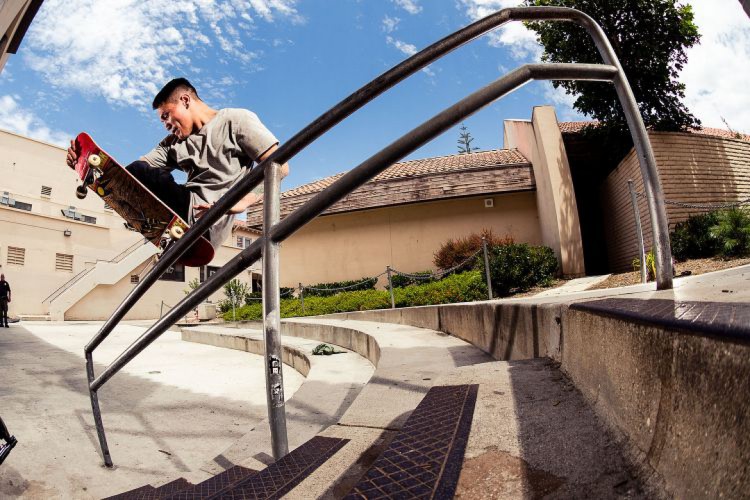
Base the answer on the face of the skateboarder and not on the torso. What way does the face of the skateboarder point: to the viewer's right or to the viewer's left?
to the viewer's left

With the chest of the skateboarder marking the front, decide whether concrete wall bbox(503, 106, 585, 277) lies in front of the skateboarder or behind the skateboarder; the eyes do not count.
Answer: behind

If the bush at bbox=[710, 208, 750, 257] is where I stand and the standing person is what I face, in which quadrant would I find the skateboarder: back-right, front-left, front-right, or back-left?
front-left

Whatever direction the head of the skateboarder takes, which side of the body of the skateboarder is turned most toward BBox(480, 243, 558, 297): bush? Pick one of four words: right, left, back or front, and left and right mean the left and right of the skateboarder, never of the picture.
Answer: back

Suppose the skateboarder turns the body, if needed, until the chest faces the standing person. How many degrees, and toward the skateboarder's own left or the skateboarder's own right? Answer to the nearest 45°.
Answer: approximately 135° to the skateboarder's own right

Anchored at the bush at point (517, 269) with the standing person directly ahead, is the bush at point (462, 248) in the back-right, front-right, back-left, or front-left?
front-right

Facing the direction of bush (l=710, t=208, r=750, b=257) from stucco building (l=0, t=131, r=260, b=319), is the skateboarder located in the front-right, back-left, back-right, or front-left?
front-right

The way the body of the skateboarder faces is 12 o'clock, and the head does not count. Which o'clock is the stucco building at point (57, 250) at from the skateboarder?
The stucco building is roughly at 4 o'clock from the skateboarder.

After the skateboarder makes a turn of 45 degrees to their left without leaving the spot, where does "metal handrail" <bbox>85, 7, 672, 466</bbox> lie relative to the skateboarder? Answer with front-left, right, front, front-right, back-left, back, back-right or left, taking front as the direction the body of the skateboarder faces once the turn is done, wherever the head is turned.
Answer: front

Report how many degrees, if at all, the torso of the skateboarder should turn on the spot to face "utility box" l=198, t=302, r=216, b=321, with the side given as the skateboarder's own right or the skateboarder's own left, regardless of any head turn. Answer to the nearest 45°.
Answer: approximately 135° to the skateboarder's own right

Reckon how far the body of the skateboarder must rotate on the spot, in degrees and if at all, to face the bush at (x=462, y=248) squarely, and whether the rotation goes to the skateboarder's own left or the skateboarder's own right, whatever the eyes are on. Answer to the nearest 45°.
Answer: approximately 180°

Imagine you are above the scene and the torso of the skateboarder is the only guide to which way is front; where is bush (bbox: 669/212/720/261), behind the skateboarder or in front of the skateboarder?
behind

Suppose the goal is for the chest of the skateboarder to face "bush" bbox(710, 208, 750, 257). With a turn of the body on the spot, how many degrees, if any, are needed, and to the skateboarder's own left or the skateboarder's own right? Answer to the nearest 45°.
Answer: approximately 135° to the skateboarder's own left
